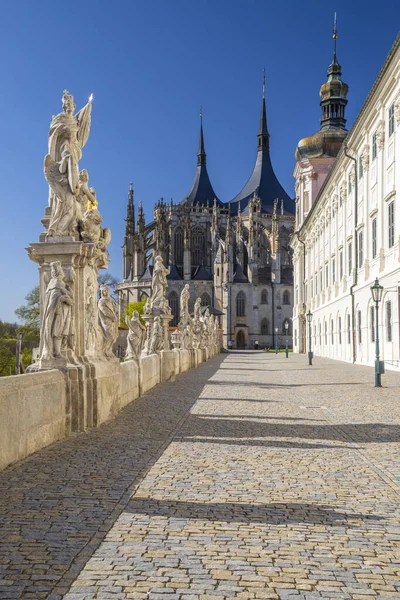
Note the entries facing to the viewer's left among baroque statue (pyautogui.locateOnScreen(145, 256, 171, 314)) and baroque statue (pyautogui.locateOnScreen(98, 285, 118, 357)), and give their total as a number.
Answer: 0

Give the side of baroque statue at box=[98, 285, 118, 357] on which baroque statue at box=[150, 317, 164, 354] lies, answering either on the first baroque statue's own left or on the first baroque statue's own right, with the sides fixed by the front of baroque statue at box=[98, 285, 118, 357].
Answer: on the first baroque statue's own left

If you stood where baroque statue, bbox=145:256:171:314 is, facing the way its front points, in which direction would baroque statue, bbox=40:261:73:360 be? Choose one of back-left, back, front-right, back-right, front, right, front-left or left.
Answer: front-right

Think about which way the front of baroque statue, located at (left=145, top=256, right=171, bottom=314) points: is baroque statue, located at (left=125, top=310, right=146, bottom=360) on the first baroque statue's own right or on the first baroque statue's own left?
on the first baroque statue's own right

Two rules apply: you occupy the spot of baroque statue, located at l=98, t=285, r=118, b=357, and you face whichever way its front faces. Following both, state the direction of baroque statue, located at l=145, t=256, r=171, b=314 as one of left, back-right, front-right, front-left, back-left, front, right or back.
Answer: back-left

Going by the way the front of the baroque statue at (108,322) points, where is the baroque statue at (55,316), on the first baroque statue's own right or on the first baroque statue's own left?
on the first baroque statue's own right

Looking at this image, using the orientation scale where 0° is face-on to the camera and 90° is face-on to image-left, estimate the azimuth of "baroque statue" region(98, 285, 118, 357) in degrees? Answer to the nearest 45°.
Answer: approximately 315°

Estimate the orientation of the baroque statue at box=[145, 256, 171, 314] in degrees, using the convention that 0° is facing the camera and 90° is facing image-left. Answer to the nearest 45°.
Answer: approximately 315°

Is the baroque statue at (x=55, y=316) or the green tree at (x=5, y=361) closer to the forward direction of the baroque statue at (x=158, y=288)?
the baroque statue

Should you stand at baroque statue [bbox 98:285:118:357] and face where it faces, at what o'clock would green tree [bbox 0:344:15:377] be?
The green tree is roughly at 7 o'clock from the baroque statue.
